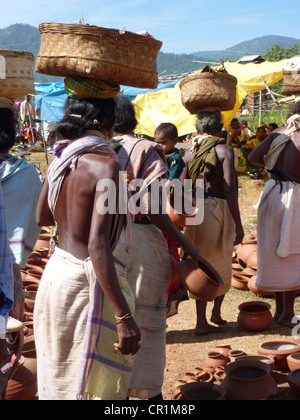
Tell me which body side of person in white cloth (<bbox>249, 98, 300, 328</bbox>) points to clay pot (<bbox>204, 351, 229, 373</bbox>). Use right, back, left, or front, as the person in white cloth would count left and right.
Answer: back

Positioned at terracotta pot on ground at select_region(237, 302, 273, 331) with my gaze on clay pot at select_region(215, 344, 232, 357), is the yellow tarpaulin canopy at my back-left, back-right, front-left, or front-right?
back-right

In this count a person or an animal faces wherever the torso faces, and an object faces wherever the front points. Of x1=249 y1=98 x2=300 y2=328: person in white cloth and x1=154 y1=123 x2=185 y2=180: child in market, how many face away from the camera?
1

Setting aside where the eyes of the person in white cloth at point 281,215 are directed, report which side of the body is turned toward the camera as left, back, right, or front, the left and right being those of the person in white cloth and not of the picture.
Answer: back

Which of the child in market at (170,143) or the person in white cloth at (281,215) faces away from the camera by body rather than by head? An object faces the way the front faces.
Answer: the person in white cloth

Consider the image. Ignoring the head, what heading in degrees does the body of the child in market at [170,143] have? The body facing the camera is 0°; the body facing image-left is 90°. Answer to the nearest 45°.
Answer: approximately 45°

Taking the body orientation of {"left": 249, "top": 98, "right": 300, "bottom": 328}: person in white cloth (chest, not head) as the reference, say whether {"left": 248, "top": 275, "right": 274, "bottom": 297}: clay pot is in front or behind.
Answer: in front

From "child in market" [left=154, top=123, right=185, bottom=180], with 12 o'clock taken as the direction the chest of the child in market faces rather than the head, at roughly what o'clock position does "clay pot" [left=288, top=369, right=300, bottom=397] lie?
The clay pot is roughly at 10 o'clock from the child in market.

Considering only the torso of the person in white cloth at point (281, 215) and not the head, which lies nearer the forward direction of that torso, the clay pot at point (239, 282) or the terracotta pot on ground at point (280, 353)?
the clay pot
